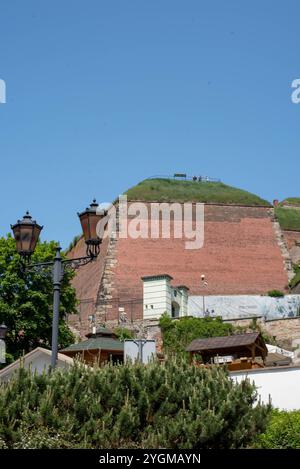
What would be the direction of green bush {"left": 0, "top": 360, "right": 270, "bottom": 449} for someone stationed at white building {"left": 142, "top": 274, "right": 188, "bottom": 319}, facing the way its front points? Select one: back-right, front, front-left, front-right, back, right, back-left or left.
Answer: front-right

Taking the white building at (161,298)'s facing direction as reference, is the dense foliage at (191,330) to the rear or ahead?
ahead

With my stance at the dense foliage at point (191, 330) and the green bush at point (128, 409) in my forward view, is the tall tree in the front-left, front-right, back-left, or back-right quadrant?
front-right

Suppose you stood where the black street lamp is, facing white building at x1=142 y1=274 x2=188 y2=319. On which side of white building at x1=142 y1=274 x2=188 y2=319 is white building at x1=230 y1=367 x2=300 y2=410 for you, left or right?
right

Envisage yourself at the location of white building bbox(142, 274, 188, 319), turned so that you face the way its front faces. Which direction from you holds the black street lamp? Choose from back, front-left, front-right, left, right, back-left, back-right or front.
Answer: front-right

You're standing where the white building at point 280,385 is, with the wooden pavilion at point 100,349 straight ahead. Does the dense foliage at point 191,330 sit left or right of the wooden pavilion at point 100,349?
right

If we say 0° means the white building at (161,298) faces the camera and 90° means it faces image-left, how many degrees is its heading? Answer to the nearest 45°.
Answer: approximately 315°

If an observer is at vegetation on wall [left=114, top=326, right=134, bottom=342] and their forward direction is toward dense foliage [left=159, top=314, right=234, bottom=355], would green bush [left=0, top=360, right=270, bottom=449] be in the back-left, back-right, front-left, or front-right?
front-right

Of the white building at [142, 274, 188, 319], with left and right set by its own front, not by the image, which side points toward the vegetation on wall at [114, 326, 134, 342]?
right

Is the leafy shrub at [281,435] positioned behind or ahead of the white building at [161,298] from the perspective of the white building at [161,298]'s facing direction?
ahead
